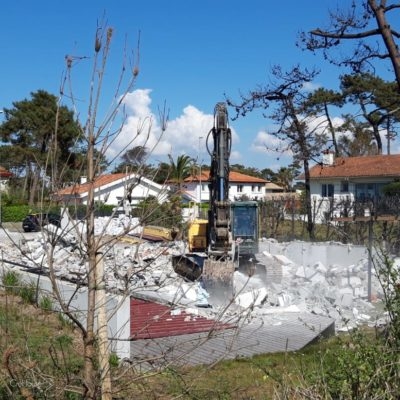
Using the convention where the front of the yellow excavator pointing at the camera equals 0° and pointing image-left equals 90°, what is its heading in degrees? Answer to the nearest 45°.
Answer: approximately 0°

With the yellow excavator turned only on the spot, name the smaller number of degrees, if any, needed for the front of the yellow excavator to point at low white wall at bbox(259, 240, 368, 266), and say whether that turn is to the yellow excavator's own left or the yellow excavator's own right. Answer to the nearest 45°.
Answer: approximately 135° to the yellow excavator's own left
